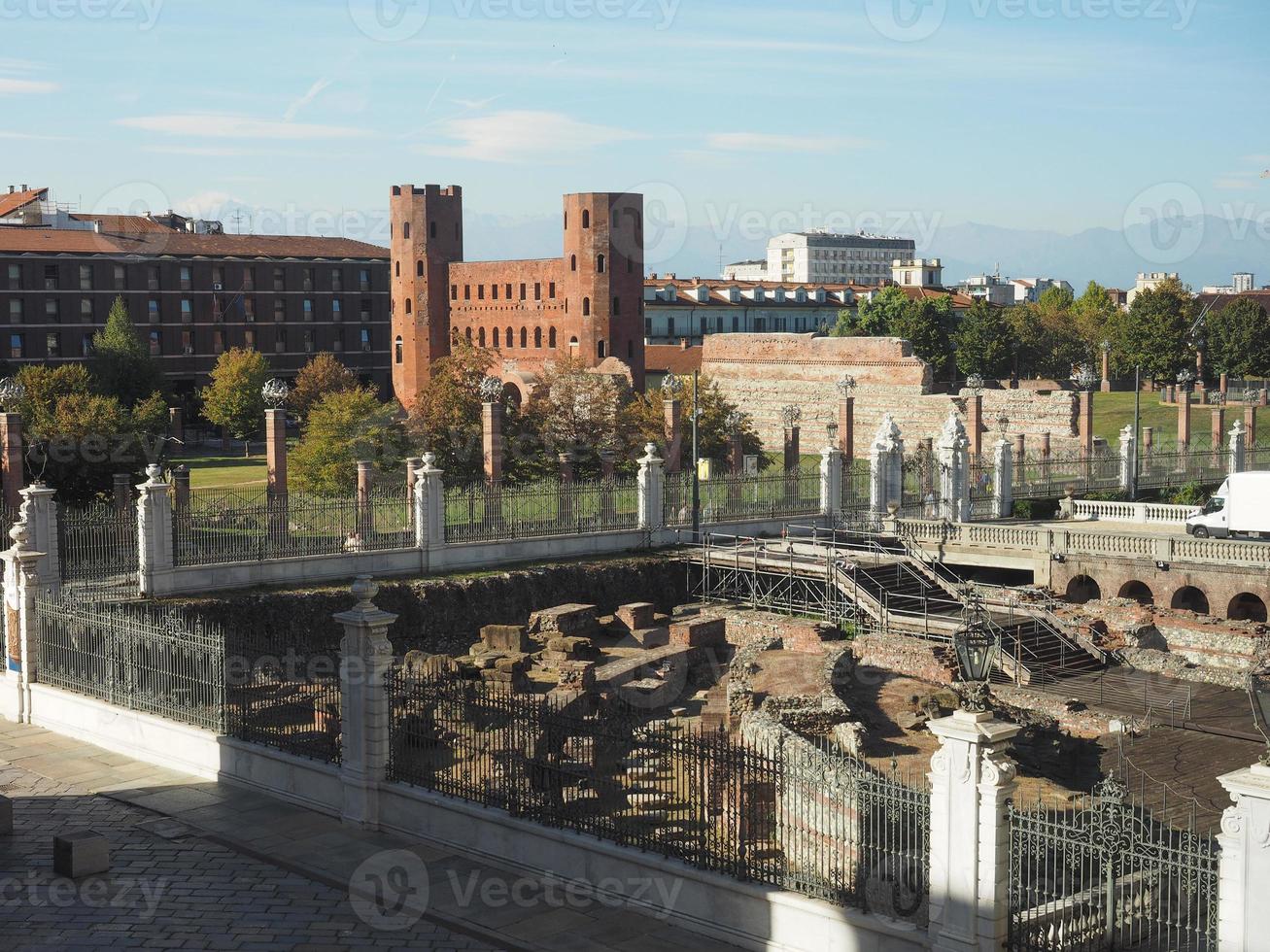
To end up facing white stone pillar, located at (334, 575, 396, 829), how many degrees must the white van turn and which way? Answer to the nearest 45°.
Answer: approximately 90° to its left

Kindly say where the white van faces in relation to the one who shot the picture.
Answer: facing to the left of the viewer

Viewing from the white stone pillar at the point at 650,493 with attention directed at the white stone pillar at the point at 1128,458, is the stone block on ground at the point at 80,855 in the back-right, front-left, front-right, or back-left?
back-right

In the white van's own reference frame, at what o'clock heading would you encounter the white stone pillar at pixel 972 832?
The white stone pillar is roughly at 9 o'clock from the white van.

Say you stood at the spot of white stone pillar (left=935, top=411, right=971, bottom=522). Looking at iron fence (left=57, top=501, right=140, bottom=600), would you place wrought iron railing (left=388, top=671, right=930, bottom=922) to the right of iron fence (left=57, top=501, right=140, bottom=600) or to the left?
left

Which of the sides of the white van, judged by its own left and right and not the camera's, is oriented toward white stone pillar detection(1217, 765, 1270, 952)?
left

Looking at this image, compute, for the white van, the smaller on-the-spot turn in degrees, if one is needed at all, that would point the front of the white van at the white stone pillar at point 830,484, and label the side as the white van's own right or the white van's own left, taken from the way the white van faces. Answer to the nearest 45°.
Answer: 0° — it already faces it

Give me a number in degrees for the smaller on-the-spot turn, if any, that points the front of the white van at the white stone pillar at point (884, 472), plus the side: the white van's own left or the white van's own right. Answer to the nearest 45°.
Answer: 0° — it already faces it
